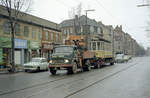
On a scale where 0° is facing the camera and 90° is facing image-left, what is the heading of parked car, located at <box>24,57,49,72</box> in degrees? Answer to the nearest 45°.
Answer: approximately 45°

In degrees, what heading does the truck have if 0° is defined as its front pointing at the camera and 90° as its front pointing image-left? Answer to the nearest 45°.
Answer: approximately 45°

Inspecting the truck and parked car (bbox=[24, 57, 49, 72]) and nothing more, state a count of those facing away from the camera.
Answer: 0

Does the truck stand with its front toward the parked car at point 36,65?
no

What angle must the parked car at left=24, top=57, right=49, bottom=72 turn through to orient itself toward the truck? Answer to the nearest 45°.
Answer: approximately 90° to its left

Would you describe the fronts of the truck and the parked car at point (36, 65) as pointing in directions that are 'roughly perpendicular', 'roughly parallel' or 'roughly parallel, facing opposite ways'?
roughly parallel
